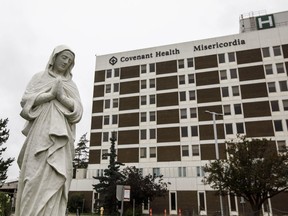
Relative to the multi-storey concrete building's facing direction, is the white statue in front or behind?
in front

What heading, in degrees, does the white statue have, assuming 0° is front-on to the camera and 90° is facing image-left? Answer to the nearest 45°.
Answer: approximately 315°

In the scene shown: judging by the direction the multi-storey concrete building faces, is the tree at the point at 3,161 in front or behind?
in front

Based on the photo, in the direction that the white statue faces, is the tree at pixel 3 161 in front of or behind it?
behind

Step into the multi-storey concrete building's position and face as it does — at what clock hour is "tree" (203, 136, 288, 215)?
The tree is roughly at 10 o'clock from the multi-storey concrete building.

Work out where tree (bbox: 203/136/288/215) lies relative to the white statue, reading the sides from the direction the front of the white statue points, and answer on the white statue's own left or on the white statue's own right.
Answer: on the white statue's own left

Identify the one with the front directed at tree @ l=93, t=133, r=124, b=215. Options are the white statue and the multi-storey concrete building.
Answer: the multi-storey concrete building

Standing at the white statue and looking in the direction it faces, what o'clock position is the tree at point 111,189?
The tree is roughly at 8 o'clock from the white statue.

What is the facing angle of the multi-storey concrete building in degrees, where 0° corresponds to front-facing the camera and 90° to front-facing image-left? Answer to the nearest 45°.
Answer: approximately 45°

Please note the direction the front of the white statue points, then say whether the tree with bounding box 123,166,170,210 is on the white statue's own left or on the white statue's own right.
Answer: on the white statue's own left
